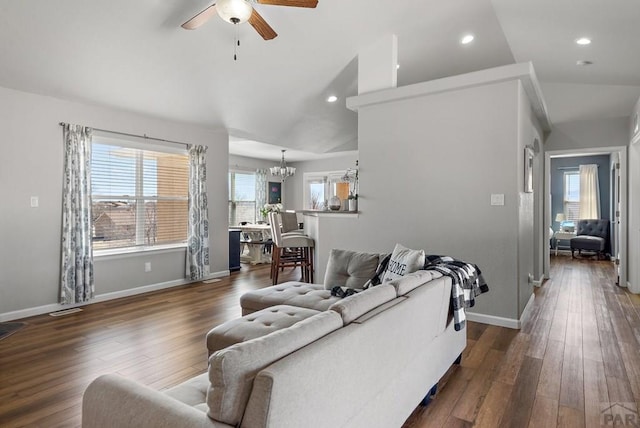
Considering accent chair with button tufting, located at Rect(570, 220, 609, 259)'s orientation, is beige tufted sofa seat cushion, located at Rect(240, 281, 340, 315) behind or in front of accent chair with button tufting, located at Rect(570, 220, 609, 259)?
in front

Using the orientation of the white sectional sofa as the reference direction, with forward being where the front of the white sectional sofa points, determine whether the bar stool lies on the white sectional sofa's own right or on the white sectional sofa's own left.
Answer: on the white sectional sofa's own right

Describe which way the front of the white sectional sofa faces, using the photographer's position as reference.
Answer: facing away from the viewer and to the left of the viewer

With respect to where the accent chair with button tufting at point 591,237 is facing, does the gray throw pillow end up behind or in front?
in front

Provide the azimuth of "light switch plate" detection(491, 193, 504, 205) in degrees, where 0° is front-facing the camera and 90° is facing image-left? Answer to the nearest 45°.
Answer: approximately 0°

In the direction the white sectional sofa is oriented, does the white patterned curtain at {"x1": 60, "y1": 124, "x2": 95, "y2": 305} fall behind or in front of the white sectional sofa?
in front

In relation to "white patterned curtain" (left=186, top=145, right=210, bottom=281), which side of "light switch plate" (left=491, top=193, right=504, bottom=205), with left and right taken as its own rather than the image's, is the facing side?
right

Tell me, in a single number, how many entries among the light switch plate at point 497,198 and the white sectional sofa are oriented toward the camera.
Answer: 1

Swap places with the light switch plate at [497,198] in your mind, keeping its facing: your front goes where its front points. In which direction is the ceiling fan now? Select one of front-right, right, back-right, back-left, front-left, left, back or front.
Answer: front-right
